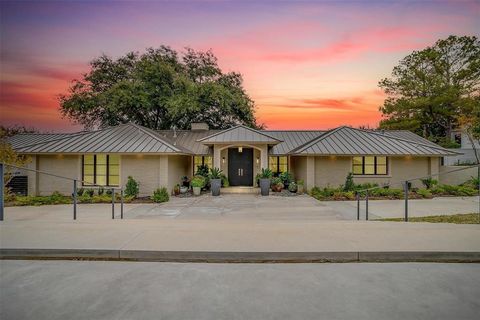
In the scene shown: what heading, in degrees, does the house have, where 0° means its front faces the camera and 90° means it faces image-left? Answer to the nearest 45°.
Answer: approximately 0°

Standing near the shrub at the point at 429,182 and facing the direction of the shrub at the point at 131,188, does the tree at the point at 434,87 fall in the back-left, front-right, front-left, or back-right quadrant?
back-right

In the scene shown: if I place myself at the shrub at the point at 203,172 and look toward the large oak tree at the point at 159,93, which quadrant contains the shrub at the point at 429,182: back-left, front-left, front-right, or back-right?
back-right

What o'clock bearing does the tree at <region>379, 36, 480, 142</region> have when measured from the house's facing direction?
The tree is roughly at 8 o'clock from the house.

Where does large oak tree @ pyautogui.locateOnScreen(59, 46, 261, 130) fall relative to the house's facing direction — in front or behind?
behind

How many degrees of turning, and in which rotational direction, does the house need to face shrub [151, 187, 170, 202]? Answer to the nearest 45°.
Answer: approximately 45° to its right

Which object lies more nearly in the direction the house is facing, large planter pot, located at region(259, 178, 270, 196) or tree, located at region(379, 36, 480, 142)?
the large planter pot
